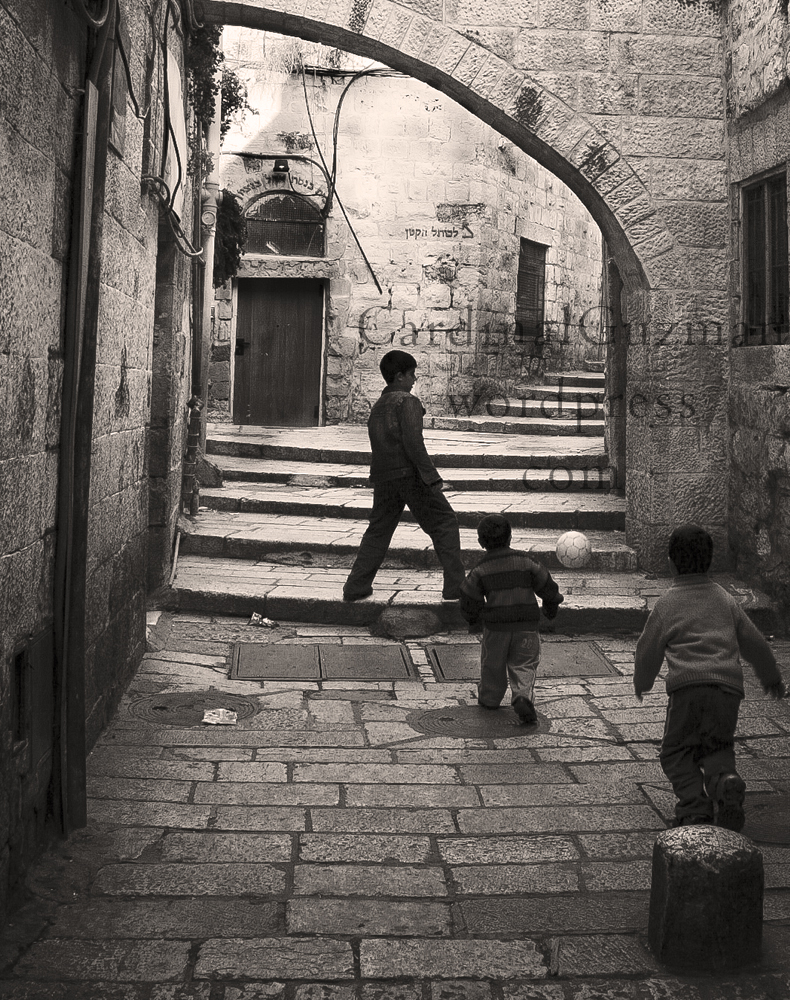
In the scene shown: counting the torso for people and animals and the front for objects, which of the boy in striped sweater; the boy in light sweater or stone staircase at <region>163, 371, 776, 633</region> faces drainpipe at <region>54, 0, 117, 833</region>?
the stone staircase

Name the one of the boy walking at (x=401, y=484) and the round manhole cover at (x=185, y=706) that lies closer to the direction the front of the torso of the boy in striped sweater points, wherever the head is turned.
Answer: the boy walking

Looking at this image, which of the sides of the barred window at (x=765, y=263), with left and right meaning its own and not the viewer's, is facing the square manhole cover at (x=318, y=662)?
front

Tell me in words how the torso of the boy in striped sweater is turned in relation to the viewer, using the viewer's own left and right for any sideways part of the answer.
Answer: facing away from the viewer

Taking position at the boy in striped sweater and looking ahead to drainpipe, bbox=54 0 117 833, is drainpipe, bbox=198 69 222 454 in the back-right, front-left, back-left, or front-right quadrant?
back-right

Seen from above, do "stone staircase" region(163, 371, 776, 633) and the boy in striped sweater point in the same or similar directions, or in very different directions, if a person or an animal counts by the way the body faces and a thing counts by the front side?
very different directions

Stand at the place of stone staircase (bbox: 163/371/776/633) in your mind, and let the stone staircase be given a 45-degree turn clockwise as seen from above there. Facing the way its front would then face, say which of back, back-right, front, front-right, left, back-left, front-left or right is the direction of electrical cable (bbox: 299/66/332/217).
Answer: back-right

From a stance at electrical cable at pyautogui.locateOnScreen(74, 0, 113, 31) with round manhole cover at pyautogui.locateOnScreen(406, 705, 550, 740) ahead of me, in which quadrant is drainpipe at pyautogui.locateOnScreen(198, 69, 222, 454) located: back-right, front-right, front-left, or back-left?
front-left

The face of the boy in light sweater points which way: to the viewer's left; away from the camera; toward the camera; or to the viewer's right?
away from the camera

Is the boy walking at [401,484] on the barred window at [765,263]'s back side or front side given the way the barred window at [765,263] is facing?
on the front side

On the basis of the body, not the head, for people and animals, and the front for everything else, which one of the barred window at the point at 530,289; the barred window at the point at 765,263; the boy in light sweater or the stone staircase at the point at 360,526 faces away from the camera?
the boy in light sweater

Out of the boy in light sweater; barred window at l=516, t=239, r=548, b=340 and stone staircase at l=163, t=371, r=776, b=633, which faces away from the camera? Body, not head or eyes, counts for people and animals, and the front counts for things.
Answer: the boy in light sweater

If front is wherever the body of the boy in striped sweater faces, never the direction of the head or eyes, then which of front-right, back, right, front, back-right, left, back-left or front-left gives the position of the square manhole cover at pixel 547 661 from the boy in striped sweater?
front

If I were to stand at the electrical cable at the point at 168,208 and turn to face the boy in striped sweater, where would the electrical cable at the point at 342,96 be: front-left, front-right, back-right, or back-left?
back-left

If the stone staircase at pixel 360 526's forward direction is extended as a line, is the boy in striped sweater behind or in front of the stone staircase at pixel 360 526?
in front

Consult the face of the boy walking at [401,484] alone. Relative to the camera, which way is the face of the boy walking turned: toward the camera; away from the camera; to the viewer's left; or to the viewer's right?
to the viewer's right

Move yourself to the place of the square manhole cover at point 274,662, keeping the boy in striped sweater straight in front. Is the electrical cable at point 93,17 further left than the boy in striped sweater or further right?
right
